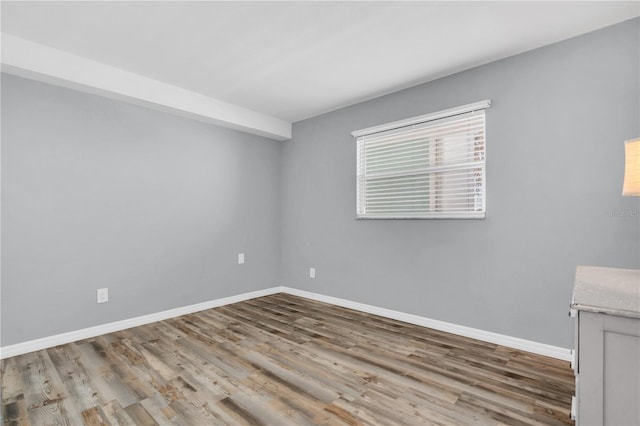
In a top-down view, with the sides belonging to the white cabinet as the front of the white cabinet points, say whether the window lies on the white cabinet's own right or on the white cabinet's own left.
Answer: on the white cabinet's own right

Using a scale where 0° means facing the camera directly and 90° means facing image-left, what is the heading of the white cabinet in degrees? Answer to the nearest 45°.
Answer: approximately 90°
